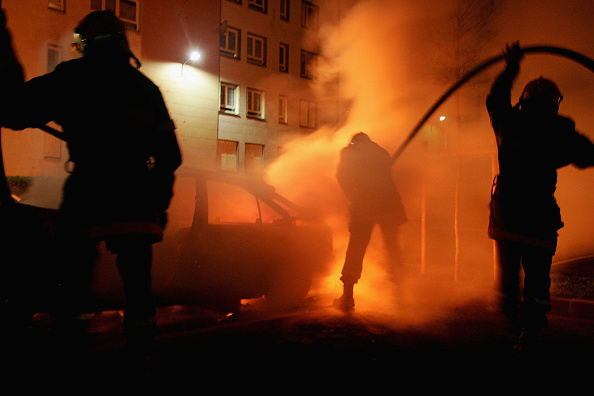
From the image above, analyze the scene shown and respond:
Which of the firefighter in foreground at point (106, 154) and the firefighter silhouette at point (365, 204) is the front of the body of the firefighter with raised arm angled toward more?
the firefighter silhouette

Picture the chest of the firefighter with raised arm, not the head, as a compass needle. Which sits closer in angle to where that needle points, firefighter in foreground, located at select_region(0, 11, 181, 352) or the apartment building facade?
the apartment building facade

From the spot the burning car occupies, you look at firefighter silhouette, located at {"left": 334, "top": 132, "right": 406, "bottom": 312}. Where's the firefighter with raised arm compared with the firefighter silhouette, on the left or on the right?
right

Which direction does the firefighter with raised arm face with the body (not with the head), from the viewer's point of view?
away from the camera

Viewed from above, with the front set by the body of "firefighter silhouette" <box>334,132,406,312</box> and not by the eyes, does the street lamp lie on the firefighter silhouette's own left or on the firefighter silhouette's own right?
on the firefighter silhouette's own right

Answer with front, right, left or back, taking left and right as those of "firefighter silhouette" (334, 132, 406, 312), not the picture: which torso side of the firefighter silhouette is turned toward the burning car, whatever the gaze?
front

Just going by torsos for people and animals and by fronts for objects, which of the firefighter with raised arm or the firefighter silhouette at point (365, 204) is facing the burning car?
the firefighter silhouette

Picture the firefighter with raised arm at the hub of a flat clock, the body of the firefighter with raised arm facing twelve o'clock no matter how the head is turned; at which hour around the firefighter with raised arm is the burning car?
The burning car is roughly at 9 o'clock from the firefighter with raised arm.

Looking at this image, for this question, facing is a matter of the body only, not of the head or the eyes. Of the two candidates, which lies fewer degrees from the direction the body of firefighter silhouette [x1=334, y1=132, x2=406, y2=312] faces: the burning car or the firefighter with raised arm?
the burning car
